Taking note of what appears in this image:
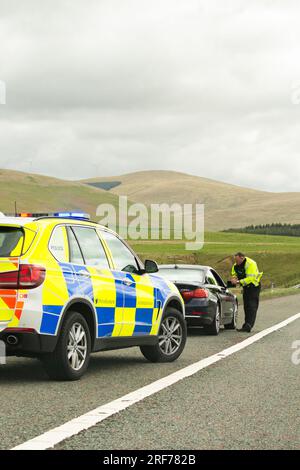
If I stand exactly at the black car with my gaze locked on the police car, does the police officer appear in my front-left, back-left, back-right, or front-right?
back-left

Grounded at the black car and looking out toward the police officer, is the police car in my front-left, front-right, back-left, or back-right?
back-right

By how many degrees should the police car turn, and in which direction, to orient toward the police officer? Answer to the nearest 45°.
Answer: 0° — it already faces them

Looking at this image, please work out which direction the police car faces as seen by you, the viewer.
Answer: facing away from the viewer and to the right of the viewer
